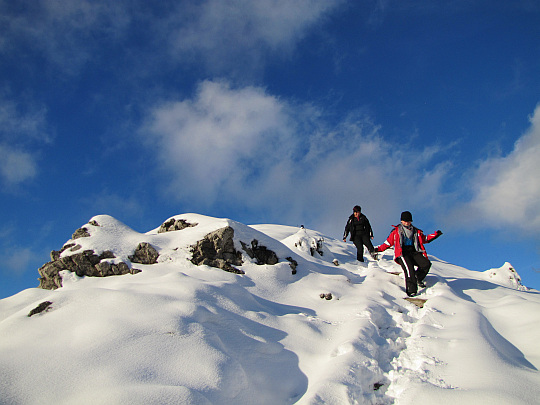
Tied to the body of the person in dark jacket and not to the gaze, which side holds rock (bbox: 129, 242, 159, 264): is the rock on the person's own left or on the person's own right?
on the person's own right

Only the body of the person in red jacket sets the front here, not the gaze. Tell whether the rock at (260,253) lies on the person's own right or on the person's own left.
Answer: on the person's own right

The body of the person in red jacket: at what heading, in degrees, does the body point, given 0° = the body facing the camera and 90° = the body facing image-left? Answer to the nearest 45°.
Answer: approximately 0°

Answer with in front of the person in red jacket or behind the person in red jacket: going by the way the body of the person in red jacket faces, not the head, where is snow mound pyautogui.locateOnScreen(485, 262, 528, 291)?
behind

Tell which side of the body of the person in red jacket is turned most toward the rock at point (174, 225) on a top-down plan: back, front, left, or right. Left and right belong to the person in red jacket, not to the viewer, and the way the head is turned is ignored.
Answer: right

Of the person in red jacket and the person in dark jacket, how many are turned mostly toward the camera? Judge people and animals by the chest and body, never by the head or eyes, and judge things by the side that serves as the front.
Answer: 2

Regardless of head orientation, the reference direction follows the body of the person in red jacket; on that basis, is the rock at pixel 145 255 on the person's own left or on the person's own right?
on the person's own right
